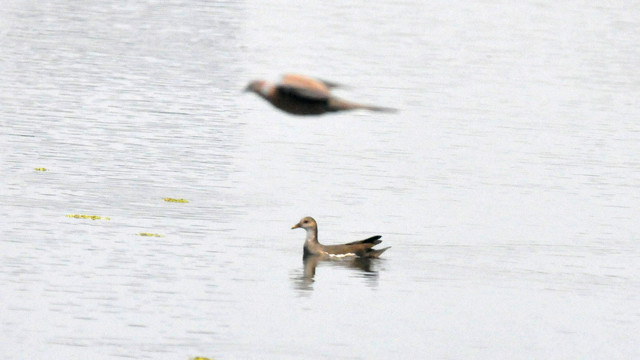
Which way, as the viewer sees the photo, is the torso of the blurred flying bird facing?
to the viewer's left

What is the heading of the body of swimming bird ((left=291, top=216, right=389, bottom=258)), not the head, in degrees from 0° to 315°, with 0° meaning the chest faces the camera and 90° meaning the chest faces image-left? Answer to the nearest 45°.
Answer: approximately 90°

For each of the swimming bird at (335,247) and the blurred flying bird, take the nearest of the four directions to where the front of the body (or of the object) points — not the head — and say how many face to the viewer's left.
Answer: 2
